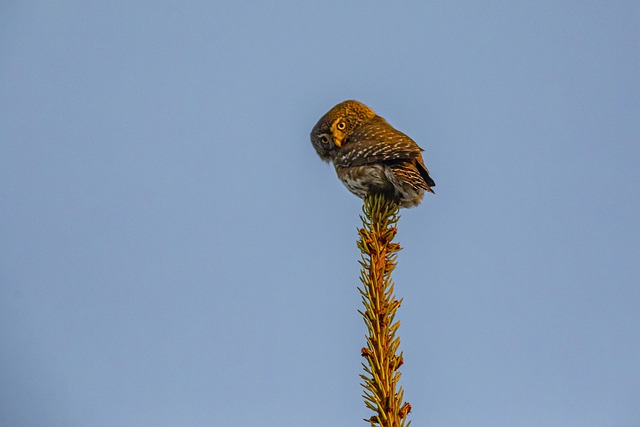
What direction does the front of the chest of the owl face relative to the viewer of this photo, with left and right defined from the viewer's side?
facing to the left of the viewer
